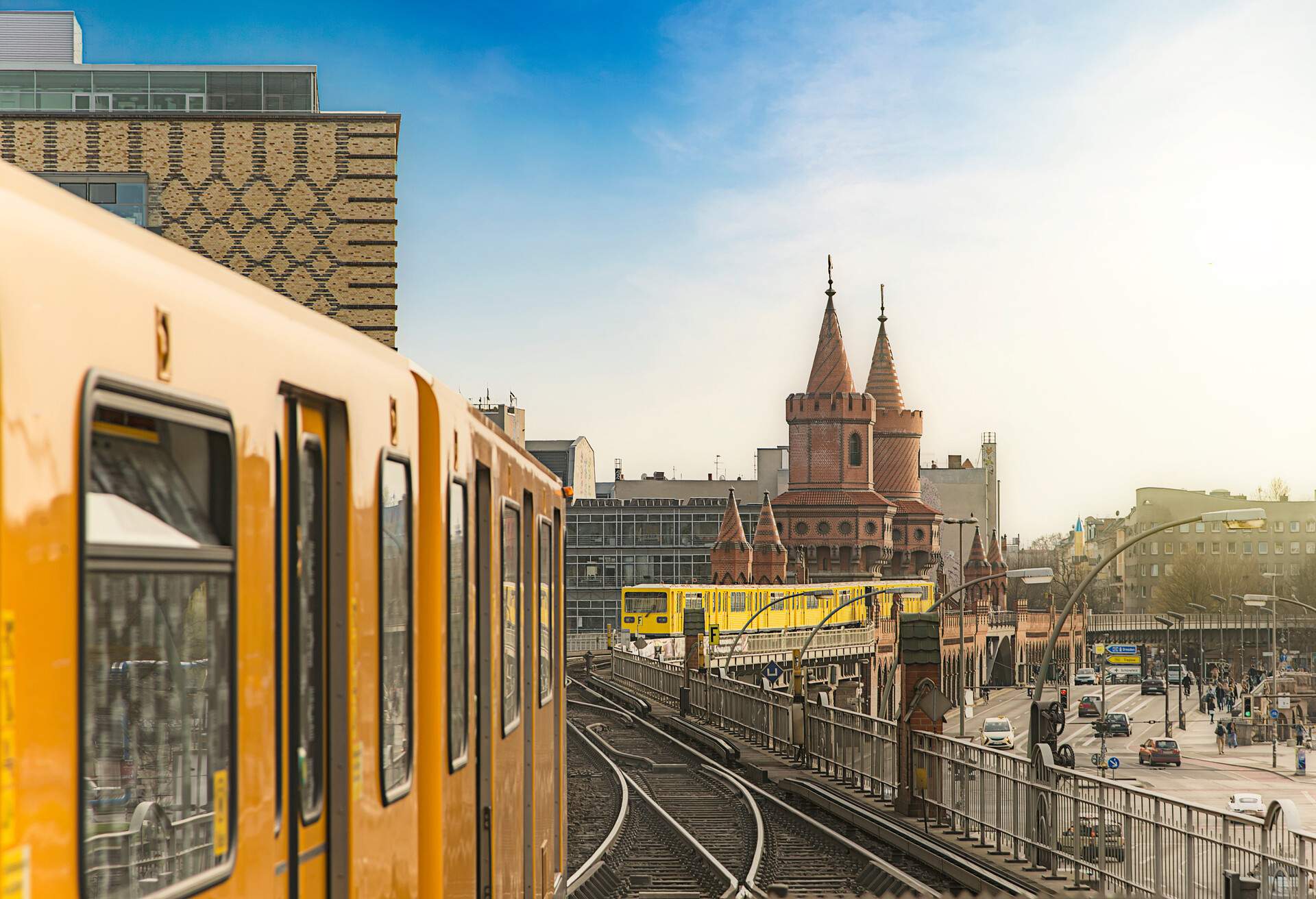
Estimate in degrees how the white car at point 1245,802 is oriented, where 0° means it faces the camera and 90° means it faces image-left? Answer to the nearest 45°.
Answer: approximately 180°

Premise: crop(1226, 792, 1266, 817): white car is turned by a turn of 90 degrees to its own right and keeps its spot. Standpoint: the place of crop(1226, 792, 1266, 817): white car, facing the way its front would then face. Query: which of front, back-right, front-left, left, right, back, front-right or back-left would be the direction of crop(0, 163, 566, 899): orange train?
right

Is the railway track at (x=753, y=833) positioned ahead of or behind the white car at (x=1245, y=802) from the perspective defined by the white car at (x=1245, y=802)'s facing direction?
behind
